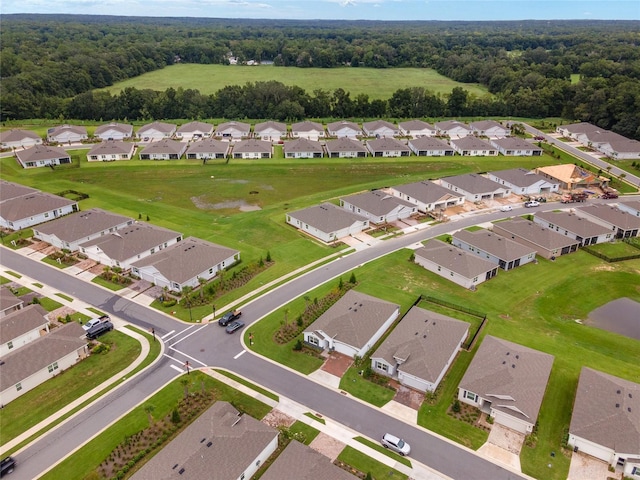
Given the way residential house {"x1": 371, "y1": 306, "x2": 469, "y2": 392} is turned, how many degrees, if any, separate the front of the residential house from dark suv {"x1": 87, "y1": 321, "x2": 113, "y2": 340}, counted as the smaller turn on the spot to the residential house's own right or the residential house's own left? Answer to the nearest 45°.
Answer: approximately 45° to the residential house's own right

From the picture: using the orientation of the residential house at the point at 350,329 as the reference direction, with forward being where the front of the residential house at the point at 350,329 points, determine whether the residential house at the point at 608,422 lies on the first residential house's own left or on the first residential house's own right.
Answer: on the first residential house's own left

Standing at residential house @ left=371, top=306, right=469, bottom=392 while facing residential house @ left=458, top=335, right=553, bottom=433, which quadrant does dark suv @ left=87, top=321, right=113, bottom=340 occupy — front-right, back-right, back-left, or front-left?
back-right

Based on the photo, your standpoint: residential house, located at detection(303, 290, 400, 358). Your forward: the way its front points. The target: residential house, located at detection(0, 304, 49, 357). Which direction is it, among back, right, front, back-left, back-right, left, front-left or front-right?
front-right

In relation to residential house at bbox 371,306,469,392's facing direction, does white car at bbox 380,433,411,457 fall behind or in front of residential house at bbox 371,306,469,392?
in front

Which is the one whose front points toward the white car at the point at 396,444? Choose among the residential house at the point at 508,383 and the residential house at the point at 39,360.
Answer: the residential house at the point at 508,383

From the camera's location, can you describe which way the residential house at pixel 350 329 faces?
facing the viewer and to the left of the viewer

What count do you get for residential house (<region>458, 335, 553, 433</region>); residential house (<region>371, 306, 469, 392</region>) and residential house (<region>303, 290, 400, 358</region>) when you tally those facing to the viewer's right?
0

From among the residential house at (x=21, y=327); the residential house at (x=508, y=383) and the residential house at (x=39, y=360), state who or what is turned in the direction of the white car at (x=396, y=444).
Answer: the residential house at (x=508, y=383)

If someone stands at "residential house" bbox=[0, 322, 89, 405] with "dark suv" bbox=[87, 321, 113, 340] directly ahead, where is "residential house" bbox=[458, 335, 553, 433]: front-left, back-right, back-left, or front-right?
front-right

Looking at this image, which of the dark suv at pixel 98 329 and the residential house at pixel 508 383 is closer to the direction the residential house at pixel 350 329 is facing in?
the dark suv
